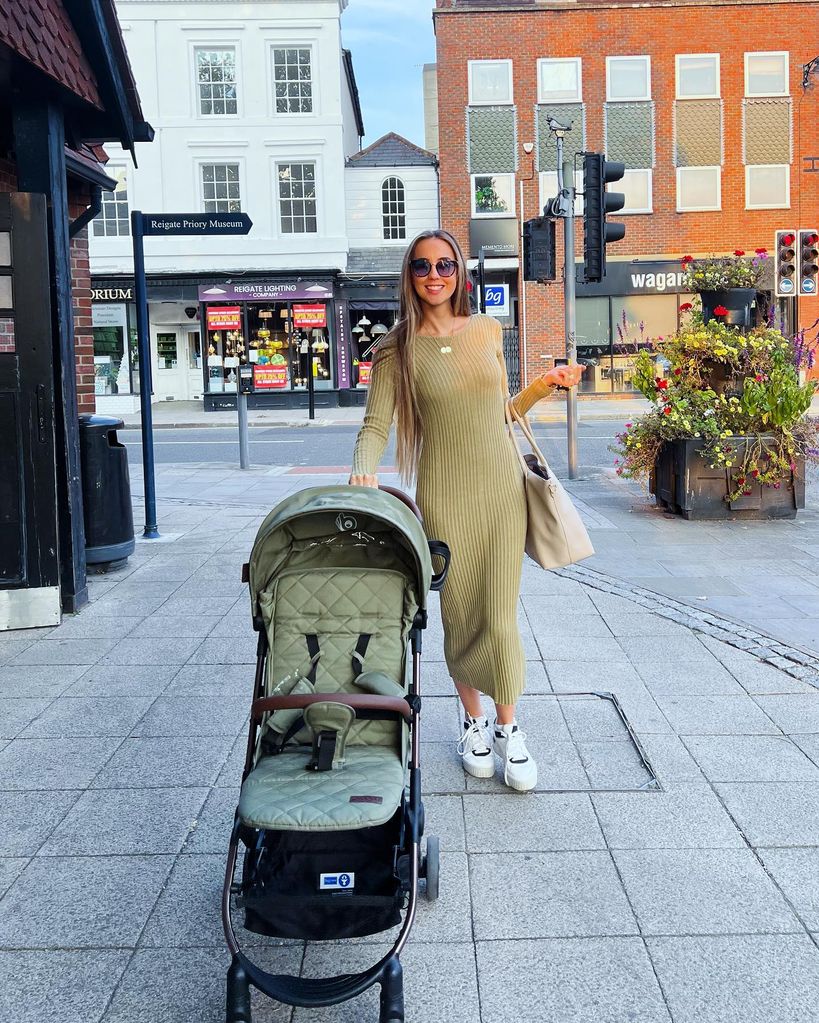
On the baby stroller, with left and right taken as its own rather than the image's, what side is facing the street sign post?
back

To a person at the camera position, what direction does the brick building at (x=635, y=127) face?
facing the viewer

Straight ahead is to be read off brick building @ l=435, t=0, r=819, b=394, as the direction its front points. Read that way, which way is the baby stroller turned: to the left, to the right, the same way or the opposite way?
the same way

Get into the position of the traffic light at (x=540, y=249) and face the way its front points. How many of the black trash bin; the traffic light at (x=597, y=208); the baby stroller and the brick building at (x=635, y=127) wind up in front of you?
1

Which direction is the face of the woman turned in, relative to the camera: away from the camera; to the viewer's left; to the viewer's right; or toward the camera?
toward the camera

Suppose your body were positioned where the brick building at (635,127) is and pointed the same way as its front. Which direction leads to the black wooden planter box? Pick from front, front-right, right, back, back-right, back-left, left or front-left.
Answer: front

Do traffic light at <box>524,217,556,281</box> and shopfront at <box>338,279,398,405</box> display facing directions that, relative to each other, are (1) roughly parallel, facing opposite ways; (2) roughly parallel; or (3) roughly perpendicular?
roughly parallel, facing opposite ways

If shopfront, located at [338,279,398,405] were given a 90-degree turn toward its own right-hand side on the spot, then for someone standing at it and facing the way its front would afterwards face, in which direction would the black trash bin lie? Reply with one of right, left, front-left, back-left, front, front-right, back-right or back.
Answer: left

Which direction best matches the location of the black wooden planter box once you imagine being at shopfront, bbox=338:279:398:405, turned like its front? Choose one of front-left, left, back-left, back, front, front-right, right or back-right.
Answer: front

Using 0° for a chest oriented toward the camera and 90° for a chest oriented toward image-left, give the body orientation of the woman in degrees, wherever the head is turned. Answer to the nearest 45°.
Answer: approximately 0°

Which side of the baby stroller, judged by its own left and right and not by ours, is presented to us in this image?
front

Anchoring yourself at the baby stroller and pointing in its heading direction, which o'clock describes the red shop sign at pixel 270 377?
The red shop sign is roughly at 6 o'clock from the baby stroller.

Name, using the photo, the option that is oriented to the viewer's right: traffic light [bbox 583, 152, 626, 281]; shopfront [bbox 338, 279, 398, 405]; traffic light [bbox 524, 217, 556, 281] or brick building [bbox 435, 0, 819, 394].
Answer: traffic light [bbox 583, 152, 626, 281]
